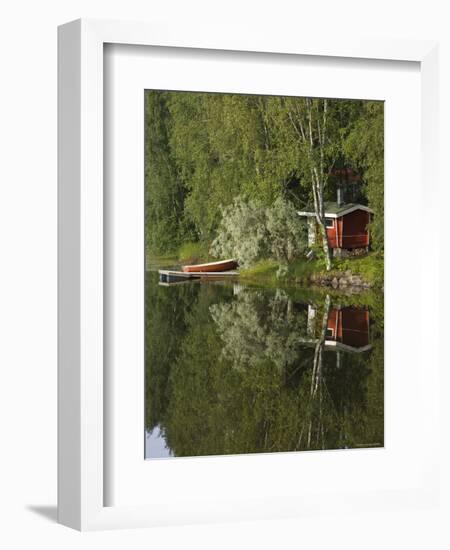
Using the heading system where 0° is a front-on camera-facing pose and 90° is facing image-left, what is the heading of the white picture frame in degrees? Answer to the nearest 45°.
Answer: approximately 315°
